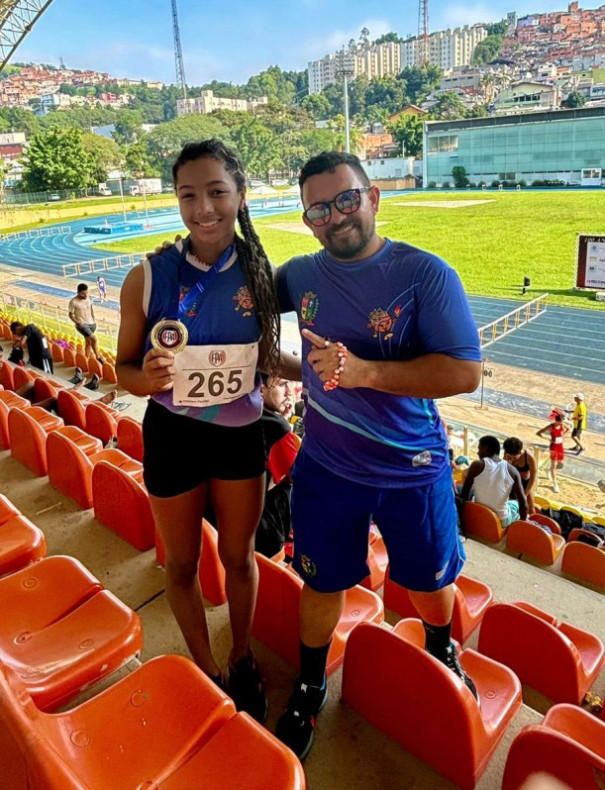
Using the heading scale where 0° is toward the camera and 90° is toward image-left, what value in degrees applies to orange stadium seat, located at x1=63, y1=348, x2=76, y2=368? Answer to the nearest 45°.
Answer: approximately 225°

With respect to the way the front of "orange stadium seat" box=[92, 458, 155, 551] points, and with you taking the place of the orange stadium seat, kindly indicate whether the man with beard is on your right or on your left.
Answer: on your right

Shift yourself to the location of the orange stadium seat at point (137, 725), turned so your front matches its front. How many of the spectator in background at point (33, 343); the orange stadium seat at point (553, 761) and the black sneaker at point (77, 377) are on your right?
1

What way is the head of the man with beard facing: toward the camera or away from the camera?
toward the camera

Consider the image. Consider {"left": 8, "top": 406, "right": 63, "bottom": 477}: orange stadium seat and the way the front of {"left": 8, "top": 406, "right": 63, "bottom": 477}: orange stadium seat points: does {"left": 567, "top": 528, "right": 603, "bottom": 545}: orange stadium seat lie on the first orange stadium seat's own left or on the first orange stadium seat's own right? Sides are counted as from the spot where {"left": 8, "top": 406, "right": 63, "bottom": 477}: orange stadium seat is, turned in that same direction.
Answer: on the first orange stadium seat's own right

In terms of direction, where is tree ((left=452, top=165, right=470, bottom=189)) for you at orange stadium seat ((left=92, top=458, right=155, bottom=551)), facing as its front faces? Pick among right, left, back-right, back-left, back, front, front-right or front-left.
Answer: front

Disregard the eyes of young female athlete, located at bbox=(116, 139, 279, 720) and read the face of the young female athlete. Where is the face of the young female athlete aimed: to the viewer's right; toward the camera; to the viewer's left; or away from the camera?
toward the camera

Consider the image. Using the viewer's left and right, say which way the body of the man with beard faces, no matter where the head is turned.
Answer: facing the viewer and to the left of the viewer

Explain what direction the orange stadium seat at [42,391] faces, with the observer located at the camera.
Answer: facing away from the viewer and to the right of the viewer

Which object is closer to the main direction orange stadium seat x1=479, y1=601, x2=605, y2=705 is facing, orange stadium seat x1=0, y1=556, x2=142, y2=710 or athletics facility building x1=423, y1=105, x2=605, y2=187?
the athletics facility building

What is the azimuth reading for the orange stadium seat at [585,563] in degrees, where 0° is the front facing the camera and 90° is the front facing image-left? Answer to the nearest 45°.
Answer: approximately 225°

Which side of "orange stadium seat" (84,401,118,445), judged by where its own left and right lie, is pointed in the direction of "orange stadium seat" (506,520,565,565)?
right

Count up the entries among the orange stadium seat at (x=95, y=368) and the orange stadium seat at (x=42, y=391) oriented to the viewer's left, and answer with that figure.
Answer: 0

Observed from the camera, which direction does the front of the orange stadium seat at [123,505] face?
facing away from the viewer and to the right of the viewer
